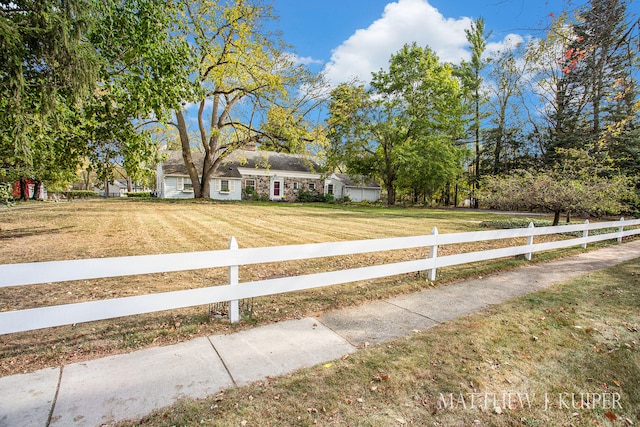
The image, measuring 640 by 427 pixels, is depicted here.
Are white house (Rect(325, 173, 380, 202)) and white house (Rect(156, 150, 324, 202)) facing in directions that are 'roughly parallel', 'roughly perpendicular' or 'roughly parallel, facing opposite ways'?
roughly parallel

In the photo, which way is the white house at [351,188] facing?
toward the camera

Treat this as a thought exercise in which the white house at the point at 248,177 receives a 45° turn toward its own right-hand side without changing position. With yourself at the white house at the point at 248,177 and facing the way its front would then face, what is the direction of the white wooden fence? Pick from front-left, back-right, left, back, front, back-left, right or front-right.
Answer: front-left

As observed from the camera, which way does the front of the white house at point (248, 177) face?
facing the viewer

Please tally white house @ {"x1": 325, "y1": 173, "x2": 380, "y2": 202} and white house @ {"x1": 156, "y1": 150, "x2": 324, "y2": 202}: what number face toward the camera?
2

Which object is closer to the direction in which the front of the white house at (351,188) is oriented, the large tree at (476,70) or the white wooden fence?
the white wooden fence

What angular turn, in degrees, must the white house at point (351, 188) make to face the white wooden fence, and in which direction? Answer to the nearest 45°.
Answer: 0° — it already faces it

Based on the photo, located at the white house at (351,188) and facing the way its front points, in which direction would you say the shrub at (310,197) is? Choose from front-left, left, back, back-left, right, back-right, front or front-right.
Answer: front-right

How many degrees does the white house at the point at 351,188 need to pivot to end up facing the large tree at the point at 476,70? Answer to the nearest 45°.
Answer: approximately 90° to its left

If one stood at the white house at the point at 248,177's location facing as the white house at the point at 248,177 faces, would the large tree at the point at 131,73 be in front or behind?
in front

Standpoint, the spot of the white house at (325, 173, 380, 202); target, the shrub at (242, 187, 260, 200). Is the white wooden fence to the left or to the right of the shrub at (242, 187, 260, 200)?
left

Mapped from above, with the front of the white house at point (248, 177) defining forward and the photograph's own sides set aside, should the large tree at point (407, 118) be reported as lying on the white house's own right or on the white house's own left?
on the white house's own left
